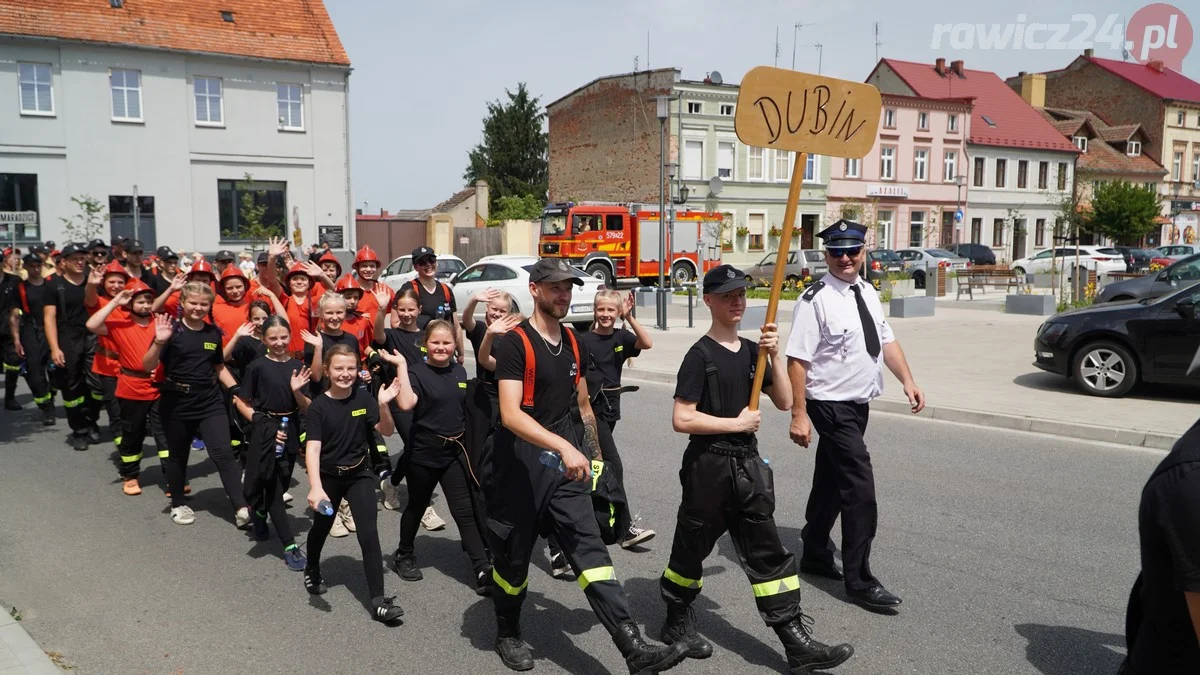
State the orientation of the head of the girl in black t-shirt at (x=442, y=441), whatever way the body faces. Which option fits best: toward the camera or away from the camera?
toward the camera

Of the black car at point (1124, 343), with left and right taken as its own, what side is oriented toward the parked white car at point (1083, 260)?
right

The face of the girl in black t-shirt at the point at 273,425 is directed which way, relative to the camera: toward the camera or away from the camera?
toward the camera

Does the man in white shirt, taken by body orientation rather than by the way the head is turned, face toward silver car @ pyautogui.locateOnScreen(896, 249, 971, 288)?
no

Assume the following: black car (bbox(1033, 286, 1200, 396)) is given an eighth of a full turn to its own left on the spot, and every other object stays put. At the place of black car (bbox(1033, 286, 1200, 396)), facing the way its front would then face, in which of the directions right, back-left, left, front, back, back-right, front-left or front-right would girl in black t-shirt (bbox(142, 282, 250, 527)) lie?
front

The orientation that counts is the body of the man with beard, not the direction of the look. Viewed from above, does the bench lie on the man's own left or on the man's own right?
on the man's own left

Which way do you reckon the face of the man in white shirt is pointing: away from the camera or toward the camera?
toward the camera

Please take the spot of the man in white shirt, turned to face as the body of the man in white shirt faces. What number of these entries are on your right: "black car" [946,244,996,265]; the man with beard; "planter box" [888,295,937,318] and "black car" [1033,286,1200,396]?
1

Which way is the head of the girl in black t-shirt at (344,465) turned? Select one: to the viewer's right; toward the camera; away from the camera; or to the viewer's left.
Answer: toward the camera

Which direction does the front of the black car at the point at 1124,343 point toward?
to the viewer's left

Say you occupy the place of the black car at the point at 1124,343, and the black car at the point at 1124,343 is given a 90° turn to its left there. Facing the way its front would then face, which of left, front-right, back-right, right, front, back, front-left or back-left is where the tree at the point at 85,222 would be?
right

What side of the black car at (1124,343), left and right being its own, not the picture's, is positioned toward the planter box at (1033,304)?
right

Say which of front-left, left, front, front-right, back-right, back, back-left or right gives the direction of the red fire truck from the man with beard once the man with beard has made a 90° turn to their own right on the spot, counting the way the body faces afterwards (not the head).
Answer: back-right

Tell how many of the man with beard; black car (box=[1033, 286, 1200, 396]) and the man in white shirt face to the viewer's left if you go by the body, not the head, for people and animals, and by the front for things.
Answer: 1

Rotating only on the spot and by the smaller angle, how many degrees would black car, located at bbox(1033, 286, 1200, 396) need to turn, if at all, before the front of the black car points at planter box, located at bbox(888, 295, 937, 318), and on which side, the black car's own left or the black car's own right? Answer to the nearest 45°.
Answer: approximately 45° to the black car's own right

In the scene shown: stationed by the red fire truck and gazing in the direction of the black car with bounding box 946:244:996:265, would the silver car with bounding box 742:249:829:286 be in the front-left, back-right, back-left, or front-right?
front-right

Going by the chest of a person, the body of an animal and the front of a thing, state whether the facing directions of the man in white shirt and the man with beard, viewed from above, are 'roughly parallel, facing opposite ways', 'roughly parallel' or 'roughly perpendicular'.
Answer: roughly parallel

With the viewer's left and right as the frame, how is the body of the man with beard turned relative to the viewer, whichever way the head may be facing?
facing the viewer and to the right of the viewer
